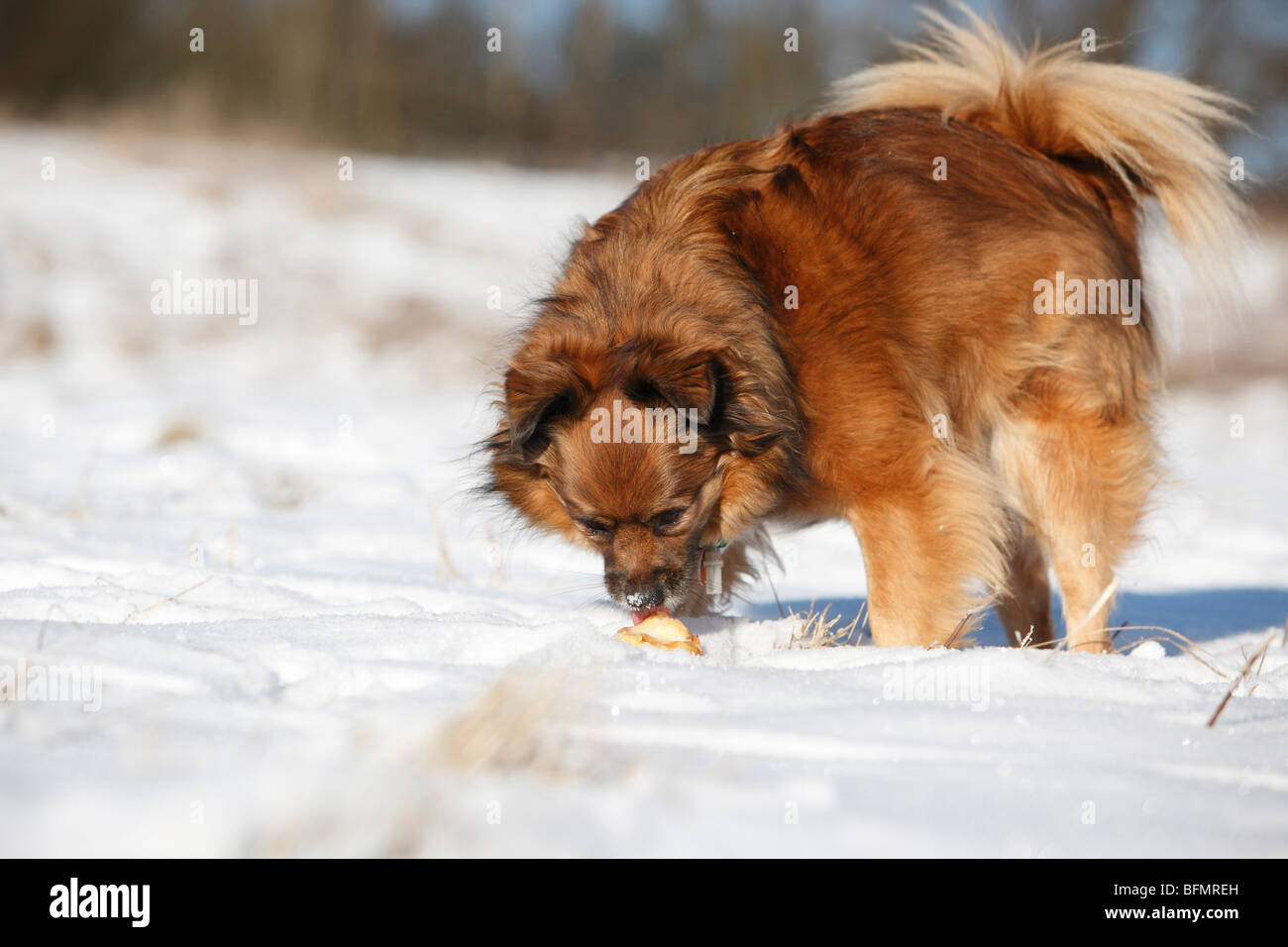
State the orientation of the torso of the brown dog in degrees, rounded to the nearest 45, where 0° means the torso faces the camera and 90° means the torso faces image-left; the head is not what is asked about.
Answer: approximately 90°
